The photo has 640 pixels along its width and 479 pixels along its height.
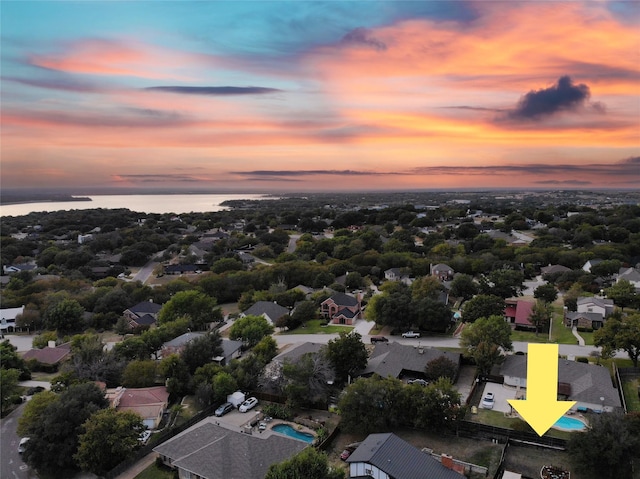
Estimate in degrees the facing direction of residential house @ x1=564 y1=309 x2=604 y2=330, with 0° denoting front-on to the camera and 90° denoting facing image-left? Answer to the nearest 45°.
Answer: approximately 0°

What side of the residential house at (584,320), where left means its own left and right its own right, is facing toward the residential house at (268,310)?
right

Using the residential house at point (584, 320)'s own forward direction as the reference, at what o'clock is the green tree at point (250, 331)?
The green tree is roughly at 2 o'clock from the residential house.

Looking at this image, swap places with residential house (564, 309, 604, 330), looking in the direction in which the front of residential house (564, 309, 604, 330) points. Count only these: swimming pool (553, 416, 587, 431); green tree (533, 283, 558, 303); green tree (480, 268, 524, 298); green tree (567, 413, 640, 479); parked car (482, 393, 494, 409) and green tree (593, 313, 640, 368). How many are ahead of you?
4

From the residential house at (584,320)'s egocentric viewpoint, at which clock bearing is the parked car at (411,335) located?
The parked car is roughly at 2 o'clock from the residential house.

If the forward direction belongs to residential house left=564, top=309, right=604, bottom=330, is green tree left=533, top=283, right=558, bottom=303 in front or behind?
behind

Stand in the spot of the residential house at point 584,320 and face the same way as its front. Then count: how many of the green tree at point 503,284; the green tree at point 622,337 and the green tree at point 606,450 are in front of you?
2

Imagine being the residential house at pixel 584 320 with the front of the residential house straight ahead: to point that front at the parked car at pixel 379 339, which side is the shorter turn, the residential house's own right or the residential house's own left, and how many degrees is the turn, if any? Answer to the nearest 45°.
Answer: approximately 45° to the residential house's own right

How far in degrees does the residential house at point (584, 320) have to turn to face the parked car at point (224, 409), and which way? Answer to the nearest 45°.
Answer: approximately 45° to its right

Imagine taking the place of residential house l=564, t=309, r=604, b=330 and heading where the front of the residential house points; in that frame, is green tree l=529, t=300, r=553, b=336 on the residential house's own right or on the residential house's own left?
on the residential house's own right

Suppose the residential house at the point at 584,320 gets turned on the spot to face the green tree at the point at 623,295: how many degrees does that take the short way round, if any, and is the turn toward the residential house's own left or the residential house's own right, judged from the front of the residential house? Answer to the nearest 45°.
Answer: approximately 135° to the residential house's own left
